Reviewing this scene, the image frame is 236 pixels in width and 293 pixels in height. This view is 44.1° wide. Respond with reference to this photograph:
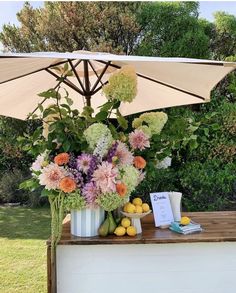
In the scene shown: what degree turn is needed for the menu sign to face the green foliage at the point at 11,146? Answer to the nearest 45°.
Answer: approximately 135° to its right

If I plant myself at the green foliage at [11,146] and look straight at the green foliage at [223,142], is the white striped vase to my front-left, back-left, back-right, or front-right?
front-right

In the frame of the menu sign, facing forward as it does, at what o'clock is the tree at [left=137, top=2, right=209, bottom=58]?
The tree is roughly at 6 o'clock from the menu sign.

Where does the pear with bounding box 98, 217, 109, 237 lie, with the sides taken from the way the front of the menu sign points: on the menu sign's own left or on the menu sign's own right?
on the menu sign's own right

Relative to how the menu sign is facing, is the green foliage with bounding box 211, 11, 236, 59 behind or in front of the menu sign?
behind

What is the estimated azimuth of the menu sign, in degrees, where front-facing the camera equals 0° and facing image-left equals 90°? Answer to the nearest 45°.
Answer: approximately 0°

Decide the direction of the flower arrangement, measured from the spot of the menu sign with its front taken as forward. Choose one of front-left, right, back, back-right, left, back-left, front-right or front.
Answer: front-right

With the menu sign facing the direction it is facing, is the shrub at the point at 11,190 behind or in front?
behind

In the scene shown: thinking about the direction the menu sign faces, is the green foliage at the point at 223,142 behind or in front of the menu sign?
behind

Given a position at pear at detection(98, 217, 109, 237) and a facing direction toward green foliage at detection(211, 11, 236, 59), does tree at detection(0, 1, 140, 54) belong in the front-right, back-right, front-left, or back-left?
front-left
